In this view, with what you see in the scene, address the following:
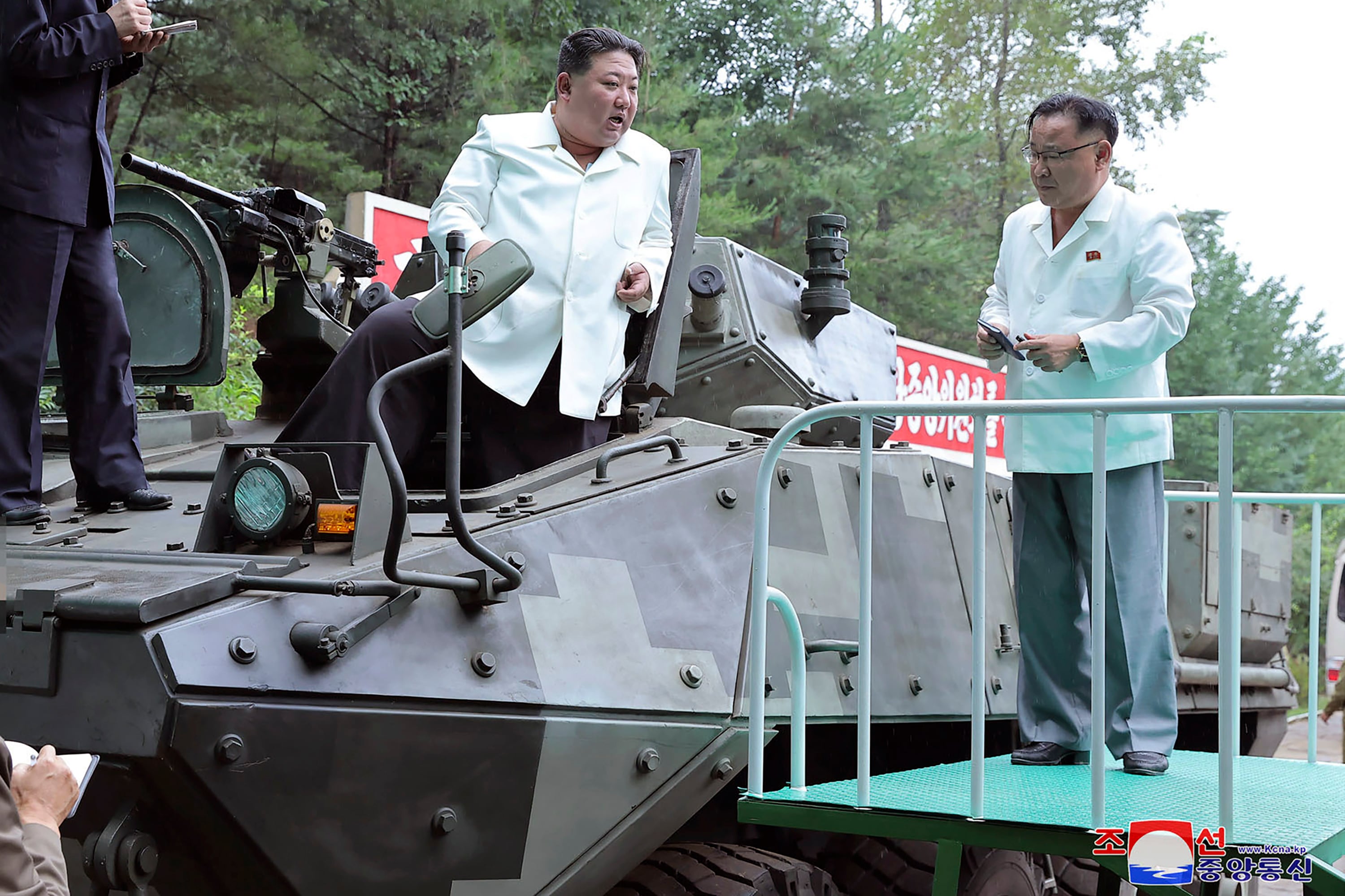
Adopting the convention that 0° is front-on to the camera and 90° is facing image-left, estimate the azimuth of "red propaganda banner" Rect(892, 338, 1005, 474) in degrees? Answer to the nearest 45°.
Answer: approximately 315°

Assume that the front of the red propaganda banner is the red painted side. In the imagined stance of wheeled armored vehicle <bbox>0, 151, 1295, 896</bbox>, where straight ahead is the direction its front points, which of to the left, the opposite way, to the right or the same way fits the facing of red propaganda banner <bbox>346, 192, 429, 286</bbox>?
to the left

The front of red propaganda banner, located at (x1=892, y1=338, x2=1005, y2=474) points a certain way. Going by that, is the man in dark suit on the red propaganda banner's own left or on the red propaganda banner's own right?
on the red propaganda banner's own right

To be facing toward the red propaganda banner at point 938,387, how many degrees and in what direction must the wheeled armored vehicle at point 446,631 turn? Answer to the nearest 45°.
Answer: approximately 135° to its right

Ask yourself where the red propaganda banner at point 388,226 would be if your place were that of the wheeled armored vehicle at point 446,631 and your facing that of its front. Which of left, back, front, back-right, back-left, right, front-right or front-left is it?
back-right

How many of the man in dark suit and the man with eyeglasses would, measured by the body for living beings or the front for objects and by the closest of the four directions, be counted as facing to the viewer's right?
1

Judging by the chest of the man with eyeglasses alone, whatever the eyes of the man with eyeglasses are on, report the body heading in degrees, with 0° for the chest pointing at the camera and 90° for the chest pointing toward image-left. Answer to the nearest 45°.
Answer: approximately 45°

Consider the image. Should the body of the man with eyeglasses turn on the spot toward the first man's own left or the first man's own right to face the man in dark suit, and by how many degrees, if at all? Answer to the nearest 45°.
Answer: approximately 45° to the first man's own right

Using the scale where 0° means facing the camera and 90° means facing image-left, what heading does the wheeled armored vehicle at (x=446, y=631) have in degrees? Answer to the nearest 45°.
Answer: approximately 45°

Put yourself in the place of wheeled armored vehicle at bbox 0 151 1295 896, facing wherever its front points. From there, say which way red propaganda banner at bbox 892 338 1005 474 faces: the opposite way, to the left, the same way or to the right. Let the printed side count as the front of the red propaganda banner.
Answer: to the left

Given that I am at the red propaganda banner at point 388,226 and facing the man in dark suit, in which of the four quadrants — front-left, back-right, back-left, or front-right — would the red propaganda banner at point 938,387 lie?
back-left

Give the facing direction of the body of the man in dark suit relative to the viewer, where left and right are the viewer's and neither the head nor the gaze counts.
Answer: facing to the right of the viewer

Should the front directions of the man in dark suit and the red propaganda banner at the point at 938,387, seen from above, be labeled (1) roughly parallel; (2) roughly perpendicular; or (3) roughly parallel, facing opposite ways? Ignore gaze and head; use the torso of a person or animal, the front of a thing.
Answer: roughly perpendicular
